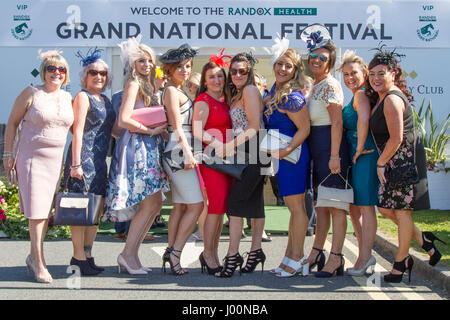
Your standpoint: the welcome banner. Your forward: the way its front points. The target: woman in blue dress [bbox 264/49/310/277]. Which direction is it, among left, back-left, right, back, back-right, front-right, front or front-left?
front

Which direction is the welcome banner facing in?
toward the camera

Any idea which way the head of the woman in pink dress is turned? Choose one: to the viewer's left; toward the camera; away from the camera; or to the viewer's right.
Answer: toward the camera

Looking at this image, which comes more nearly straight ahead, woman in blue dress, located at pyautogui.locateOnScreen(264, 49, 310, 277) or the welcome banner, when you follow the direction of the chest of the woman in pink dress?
the woman in blue dress

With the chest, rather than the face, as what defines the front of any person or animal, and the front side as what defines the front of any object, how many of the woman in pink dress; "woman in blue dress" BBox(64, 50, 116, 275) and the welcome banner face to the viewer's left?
0

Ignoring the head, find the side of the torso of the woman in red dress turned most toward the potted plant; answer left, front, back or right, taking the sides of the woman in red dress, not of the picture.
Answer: left

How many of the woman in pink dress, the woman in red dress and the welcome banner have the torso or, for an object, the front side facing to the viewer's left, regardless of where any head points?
0

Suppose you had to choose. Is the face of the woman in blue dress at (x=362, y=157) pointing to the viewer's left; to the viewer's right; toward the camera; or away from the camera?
toward the camera

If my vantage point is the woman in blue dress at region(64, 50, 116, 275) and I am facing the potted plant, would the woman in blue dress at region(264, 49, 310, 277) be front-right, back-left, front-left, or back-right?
front-right

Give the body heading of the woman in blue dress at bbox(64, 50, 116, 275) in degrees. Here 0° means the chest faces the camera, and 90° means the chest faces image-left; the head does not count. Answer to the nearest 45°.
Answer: approximately 315°

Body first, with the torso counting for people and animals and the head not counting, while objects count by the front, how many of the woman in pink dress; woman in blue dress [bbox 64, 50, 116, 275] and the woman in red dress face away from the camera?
0

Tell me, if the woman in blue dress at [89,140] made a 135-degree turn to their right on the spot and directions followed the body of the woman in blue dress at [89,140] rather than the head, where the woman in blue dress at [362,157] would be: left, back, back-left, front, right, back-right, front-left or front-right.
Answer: back

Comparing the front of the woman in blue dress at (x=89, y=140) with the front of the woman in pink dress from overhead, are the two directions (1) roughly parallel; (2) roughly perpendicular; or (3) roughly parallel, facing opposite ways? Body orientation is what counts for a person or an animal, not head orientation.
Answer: roughly parallel

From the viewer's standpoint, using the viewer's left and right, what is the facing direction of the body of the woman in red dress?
facing the viewer and to the right of the viewer

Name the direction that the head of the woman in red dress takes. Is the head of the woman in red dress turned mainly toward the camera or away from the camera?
toward the camera

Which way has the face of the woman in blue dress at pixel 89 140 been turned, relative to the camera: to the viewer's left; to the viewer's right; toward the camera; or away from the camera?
toward the camera

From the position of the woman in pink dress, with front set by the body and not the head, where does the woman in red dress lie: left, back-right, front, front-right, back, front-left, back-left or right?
front-left

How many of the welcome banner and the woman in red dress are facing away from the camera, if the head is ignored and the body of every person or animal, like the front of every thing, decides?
0

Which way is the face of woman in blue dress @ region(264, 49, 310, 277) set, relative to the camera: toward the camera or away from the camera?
toward the camera
